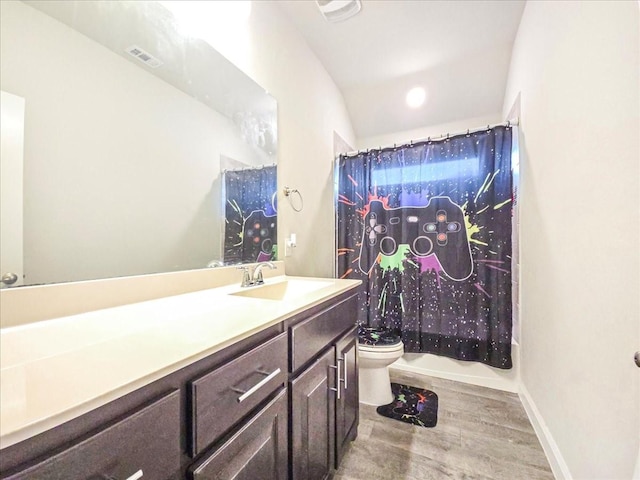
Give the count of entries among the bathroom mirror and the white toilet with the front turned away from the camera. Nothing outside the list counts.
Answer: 0

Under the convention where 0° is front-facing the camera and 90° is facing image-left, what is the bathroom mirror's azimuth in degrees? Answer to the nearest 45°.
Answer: approximately 315°

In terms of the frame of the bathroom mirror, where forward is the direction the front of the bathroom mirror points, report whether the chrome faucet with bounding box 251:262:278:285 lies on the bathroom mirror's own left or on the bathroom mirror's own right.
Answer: on the bathroom mirror's own left

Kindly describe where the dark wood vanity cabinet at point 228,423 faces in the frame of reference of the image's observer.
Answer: facing the viewer and to the right of the viewer

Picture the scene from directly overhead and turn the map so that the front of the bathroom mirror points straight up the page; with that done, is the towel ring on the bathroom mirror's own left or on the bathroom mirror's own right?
on the bathroom mirror's own left
